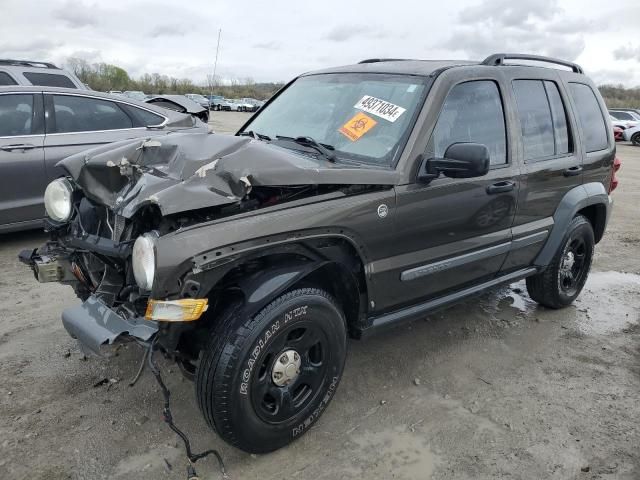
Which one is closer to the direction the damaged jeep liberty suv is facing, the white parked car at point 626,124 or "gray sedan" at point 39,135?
the gray sedan

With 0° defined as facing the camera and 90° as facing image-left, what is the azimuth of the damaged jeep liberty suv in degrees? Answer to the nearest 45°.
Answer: approximately 45°

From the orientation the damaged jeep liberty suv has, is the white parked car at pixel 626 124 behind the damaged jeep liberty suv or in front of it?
behind
